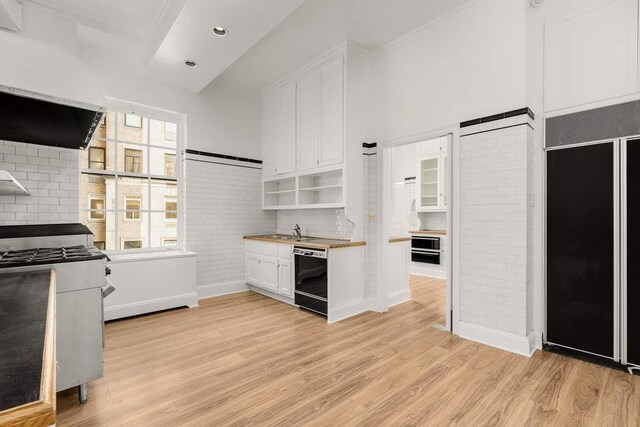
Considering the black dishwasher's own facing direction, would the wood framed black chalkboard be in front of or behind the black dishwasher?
in front

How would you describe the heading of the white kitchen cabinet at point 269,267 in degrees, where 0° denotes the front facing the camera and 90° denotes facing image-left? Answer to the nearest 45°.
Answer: approximately 45°

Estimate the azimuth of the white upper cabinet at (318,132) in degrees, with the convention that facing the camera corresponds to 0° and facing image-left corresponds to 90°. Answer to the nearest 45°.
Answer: approximately 45°

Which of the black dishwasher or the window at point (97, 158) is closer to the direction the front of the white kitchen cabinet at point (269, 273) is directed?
the window

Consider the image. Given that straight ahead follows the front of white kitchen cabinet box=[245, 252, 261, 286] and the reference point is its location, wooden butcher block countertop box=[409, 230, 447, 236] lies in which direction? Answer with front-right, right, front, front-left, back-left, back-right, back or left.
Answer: back-left

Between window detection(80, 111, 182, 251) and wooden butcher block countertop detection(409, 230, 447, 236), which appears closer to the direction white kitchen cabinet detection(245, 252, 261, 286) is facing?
the window

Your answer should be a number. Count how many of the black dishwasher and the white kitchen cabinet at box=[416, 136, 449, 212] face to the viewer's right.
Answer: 0

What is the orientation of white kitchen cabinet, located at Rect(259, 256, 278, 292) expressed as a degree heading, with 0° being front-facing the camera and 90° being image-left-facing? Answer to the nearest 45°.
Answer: approximately 45°

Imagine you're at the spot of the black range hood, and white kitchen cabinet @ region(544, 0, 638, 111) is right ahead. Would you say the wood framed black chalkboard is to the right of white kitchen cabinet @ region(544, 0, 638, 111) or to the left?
right

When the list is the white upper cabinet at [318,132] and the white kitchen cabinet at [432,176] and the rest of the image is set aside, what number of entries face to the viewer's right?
0

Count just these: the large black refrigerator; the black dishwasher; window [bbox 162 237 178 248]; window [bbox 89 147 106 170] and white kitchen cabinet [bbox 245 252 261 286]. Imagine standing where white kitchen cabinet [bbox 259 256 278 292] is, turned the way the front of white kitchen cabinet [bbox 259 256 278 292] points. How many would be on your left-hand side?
2

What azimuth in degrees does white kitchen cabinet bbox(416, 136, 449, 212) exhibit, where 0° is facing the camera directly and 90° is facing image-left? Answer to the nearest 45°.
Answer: approximately 45°
